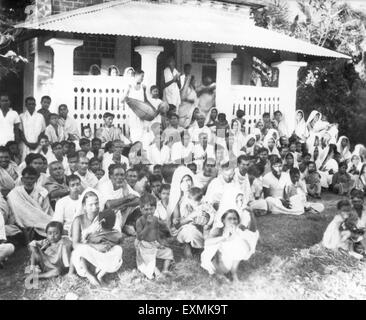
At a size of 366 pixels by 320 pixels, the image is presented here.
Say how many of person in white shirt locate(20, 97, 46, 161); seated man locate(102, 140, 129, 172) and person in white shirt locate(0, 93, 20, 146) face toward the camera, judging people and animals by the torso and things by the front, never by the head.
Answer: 3

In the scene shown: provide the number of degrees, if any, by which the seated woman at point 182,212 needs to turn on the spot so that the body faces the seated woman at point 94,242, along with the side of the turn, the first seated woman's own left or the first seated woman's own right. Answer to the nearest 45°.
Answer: approximately 90° to the first seated woman's own right

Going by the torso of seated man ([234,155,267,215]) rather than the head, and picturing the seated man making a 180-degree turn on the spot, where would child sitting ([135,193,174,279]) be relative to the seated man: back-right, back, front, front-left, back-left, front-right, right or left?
left

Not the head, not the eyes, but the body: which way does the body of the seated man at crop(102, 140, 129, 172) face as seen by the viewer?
toward the camera

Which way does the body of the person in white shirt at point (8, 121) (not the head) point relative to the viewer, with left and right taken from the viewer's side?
facing the viewer

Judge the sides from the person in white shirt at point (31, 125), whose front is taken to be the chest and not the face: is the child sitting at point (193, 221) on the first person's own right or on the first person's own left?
on the first person's own left

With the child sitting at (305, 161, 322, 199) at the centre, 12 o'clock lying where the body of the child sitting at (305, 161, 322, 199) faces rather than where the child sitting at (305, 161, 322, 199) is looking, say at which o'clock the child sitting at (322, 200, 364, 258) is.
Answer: the child sitting at (322, 200, 364, 258) is roughly at 12 o'clock from the child sitting at (305, 161, 322, 199).

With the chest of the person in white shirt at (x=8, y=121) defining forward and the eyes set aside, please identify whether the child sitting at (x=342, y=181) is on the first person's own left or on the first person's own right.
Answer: on the first person's own left

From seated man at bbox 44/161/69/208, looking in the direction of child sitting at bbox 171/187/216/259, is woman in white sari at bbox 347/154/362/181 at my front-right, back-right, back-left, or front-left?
front-left
